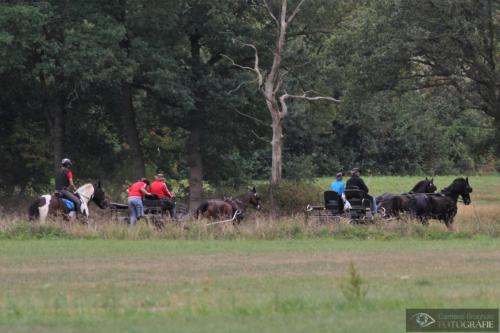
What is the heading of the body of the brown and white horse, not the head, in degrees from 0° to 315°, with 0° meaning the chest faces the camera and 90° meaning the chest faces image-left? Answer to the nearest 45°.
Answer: approximately 270°

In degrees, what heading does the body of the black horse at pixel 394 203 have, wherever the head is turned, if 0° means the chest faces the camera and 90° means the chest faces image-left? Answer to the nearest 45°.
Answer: approximately 270°

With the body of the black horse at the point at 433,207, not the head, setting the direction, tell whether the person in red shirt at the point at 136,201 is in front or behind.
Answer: behind

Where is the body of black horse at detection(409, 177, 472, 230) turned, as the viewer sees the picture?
to the viewer's right

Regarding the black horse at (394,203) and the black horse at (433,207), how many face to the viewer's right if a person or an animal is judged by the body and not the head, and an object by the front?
2

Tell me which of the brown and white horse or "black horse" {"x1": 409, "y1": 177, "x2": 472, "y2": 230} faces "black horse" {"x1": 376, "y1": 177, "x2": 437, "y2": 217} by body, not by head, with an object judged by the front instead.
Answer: the brown and white horse
